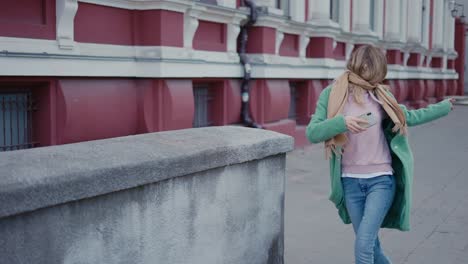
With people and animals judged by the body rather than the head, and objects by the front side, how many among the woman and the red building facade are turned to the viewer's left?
0

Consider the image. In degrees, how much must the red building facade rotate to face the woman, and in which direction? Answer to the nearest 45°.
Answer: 0° — it already faces them

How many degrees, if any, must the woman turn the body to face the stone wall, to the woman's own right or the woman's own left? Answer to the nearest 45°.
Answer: approximately 45° to the woman's own right

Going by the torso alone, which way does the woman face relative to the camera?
toward the camera

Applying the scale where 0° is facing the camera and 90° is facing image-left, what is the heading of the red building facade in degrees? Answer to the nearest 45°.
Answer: approximately 315°
